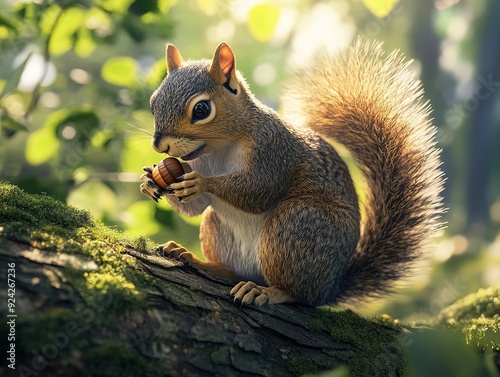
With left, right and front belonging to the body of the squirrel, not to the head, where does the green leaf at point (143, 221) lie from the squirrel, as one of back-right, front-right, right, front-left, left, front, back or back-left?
right

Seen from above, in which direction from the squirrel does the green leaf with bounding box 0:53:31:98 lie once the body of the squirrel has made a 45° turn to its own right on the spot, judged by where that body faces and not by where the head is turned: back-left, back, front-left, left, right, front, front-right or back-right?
front

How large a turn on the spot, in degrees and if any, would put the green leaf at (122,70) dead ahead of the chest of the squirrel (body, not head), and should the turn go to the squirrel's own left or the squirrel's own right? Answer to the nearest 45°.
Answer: approximately 90° to the squirrel's own right

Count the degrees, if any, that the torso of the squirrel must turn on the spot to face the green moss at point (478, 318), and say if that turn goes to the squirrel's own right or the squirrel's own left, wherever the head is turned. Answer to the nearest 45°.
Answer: approximately 135° to the squirrel's own left

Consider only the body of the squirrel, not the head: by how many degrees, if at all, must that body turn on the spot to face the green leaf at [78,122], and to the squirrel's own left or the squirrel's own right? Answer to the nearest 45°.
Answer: approximately 90° to the squirrel's own right

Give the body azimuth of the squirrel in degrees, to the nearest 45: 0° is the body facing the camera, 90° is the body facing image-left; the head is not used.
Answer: approximately 45°

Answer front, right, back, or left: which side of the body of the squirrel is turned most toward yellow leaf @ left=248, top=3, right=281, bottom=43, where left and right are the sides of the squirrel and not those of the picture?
right
